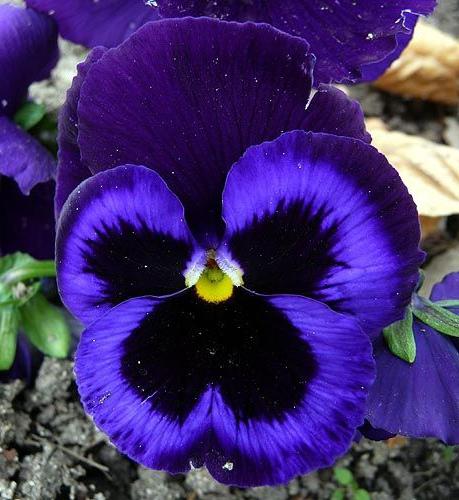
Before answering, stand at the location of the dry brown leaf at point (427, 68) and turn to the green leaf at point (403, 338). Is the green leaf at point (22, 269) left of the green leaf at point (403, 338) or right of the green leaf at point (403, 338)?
right

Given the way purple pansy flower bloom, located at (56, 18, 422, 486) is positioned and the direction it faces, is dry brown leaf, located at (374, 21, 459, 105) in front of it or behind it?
behind

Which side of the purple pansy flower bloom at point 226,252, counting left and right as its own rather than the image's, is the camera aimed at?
front

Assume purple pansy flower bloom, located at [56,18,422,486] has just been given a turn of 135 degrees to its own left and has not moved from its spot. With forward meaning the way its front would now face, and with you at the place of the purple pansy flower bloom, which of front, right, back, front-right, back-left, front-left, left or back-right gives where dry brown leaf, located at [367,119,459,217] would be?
front
